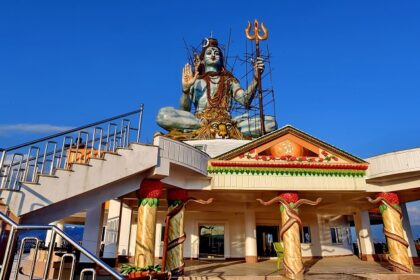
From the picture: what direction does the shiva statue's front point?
toward the camera

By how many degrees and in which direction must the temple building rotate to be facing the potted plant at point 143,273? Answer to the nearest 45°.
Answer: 0° — it already faces it

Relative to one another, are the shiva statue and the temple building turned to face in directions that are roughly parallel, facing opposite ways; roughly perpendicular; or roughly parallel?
roughly parallel

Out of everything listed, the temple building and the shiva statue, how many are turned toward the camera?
2

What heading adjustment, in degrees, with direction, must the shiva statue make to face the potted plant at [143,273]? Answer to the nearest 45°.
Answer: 0° — it already faces it
